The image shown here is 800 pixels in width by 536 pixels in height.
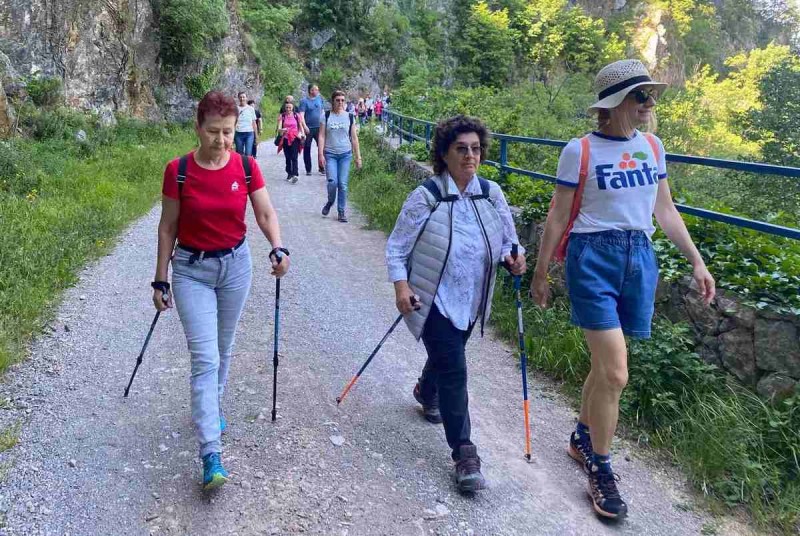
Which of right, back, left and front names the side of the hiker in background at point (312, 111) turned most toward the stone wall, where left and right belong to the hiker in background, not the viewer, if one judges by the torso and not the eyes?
front

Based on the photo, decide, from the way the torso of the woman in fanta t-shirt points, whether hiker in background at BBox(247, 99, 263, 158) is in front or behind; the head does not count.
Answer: behind

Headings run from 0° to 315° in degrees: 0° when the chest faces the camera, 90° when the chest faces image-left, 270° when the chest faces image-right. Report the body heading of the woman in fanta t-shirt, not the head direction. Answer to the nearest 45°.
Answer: approximately 315°

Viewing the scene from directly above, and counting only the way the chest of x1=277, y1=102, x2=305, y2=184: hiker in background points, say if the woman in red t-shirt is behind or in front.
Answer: in front

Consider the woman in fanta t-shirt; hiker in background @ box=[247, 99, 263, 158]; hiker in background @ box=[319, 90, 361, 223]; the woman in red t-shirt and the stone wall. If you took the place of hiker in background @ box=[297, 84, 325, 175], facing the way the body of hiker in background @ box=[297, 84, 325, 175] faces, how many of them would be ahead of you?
4

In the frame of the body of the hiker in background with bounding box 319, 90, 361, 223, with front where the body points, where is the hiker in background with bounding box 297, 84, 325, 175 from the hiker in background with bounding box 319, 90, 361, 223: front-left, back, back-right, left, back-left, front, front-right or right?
back

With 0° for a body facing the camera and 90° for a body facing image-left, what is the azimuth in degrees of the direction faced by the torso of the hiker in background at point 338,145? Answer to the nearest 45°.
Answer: approximately 0°
